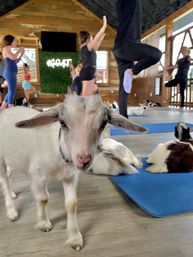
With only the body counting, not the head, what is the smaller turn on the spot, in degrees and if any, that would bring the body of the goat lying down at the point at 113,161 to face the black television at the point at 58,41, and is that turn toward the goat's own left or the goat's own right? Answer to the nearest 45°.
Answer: approximately 90° to the goat's own right

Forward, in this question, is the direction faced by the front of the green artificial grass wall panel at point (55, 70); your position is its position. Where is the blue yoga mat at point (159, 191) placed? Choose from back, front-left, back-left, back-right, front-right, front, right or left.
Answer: front

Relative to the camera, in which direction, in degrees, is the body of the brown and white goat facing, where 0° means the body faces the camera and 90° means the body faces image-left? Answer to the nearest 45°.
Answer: approximately 270°

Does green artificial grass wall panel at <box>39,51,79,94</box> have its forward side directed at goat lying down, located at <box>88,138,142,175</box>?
yes

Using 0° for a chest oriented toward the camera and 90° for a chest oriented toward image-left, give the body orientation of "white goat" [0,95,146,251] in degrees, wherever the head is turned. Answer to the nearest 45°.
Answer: approximately 315°
